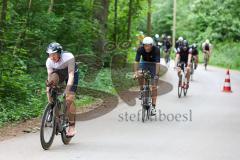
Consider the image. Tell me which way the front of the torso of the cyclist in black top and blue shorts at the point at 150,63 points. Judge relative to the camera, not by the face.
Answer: toward the camera
